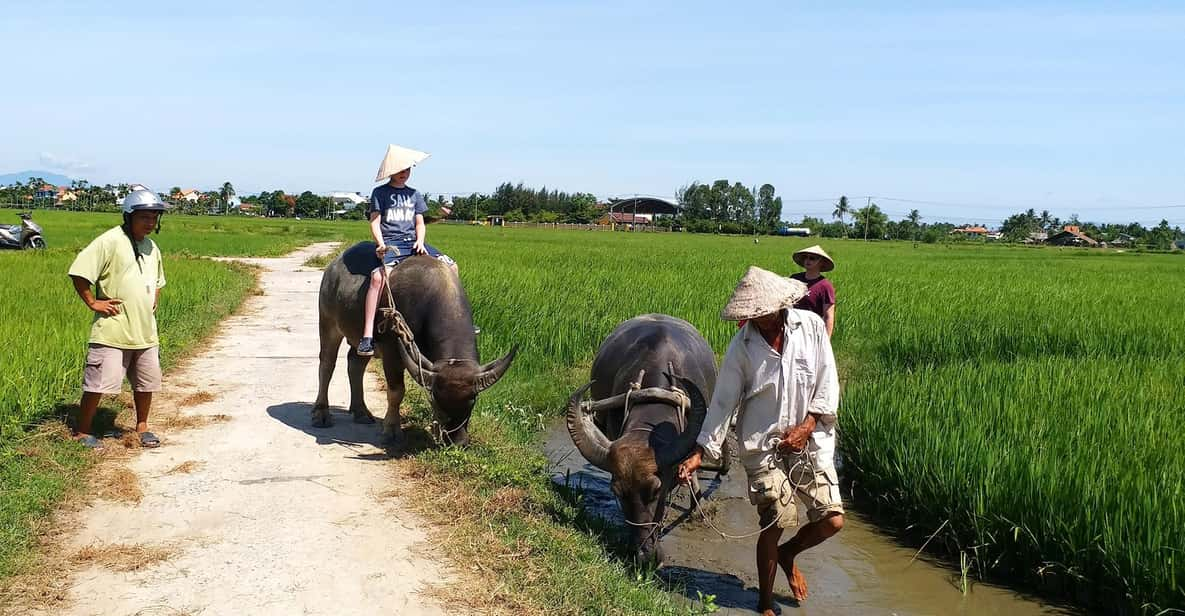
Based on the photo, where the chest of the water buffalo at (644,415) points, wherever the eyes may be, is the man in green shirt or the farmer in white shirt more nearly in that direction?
the farmer in white shirt

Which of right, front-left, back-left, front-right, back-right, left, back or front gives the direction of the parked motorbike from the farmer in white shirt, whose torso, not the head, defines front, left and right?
back-right

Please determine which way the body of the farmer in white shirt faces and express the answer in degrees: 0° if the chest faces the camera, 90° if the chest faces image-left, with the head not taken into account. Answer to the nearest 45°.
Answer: approximately 0°

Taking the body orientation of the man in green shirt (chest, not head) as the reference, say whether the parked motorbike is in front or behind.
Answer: behind

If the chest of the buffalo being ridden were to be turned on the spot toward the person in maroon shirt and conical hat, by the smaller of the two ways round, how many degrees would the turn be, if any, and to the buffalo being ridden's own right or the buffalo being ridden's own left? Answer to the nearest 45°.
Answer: approximately 45° to the buffalo being ridden's own left

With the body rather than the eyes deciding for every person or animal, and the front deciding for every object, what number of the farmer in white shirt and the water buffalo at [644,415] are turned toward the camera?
2

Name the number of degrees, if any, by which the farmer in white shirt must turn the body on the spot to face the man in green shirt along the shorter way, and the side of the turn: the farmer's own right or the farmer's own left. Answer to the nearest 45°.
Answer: approximately 90° to the farmer's own right

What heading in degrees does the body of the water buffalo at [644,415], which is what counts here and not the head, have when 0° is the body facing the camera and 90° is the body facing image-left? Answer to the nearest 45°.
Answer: approximately 0°

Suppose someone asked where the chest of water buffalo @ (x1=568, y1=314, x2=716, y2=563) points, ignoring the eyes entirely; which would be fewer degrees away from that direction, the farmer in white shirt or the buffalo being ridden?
the farmer in white shirt
